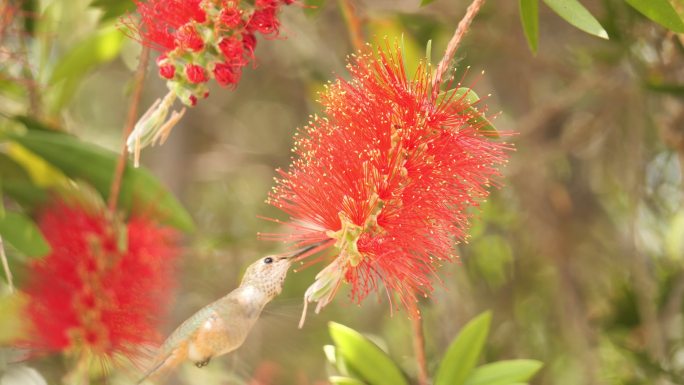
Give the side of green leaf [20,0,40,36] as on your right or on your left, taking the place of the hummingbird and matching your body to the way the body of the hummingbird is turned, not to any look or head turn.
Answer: on your left

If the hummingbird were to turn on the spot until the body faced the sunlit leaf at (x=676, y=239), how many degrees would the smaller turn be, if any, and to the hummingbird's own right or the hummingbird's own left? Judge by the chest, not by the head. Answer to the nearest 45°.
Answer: approximately 45° to the hummingbird's own left

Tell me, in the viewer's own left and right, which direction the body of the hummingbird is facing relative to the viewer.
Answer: facing to the right of the viewer

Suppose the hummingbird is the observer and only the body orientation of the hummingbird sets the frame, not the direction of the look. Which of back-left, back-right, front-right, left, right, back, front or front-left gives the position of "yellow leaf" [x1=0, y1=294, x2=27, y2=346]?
back-left
